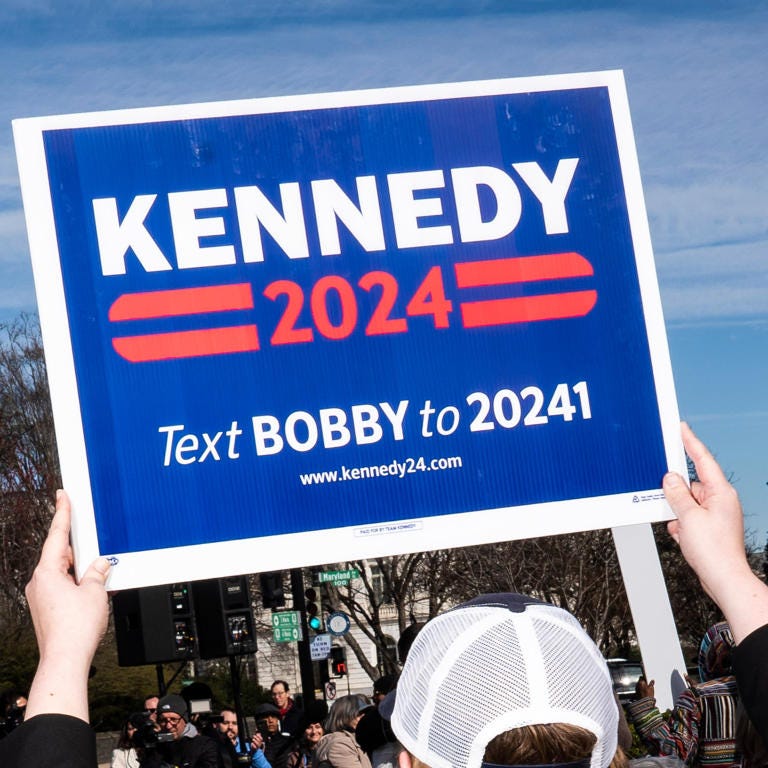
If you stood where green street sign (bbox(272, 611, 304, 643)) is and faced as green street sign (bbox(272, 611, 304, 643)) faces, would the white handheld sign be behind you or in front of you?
in front

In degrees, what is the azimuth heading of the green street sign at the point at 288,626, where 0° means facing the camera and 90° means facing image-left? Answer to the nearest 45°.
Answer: approximately 0°

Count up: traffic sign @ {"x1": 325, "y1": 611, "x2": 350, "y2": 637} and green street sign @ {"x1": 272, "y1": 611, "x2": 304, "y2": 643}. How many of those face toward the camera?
2

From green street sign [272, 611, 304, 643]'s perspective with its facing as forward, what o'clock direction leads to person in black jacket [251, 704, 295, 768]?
The person in black jacket is roughly at 12 o'clock from the green street sign.

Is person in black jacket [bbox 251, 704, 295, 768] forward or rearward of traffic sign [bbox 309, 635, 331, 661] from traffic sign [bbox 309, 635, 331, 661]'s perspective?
forward
